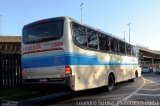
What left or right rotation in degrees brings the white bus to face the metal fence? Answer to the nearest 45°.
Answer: approximately 90° to its left

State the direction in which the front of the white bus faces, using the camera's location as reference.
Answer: facing away from the viewer and to the right of the viewer
